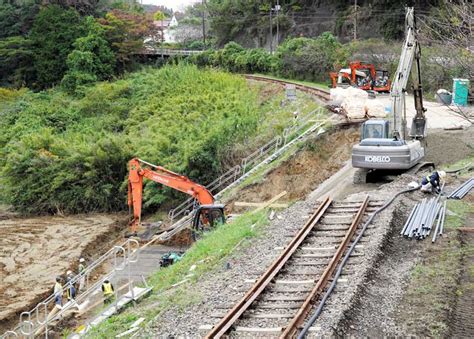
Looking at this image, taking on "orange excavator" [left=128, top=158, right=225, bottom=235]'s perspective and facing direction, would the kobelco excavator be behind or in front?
behind

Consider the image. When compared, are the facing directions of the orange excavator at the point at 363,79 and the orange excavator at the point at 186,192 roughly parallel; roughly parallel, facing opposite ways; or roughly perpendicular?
roughly parallel

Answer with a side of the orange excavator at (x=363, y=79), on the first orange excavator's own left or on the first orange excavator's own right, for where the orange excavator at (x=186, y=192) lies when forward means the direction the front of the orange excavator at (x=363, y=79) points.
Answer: on the first orange excavator's own left

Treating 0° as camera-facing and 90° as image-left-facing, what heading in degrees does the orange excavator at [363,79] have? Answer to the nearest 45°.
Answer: approximately 90°

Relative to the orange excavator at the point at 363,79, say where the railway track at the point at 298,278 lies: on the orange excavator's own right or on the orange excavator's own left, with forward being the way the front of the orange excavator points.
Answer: on the orange excavator's own left

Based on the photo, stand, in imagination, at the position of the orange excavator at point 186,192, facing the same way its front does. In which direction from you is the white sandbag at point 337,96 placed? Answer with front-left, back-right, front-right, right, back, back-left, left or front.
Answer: back-right

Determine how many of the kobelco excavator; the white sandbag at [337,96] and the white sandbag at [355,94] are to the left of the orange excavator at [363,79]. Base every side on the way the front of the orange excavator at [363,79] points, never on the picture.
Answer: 3

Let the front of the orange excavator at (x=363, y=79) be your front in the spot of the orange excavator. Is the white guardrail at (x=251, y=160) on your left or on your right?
on your left

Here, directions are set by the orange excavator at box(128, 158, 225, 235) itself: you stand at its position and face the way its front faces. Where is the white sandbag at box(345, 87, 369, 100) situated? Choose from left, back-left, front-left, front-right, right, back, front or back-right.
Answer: back-right

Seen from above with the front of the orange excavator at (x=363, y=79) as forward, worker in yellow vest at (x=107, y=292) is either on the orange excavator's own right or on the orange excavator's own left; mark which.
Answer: on the orange excavator's own left

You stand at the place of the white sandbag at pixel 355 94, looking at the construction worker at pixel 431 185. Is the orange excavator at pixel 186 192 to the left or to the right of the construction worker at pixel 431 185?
right

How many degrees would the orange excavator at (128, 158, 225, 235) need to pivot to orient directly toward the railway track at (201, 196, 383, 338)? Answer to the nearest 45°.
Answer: approximately 90° to its left

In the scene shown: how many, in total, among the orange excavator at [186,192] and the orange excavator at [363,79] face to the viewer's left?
2

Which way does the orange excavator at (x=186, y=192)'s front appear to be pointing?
to the viewer's left

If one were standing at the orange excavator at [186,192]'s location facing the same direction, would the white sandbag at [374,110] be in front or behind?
behind
